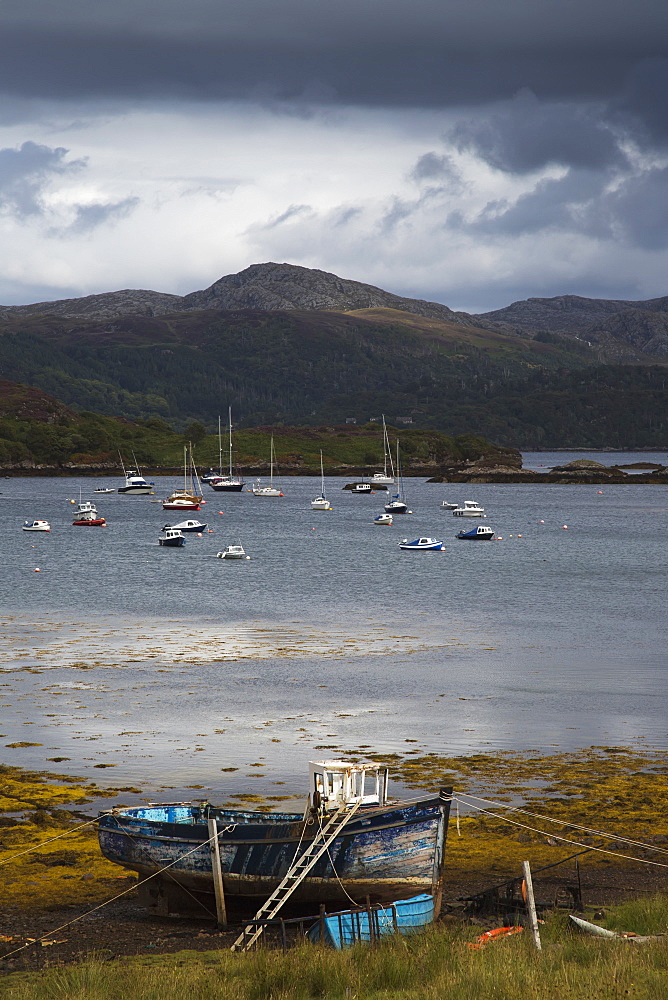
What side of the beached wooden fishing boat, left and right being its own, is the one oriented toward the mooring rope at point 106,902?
back

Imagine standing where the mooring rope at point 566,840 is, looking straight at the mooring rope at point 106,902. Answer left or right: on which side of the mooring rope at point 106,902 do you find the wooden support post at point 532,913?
left

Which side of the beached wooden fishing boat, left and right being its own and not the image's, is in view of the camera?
right

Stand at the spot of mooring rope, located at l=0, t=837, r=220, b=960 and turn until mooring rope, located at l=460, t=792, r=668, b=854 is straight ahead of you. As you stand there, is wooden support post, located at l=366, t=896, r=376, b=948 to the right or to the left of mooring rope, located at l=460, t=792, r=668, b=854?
right

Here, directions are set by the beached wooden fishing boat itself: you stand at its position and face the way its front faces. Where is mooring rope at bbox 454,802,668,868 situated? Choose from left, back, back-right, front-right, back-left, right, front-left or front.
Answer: front-left

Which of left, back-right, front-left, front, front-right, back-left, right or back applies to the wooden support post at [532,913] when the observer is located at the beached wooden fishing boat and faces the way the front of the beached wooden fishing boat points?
front-right
